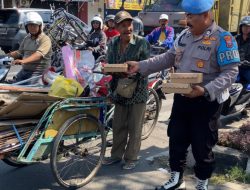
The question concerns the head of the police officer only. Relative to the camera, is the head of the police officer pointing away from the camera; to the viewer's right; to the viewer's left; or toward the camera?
to the viewer's left

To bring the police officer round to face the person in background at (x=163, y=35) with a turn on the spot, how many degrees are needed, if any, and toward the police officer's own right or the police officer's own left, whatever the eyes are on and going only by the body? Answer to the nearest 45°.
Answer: approximately 135° to the police officer's own right

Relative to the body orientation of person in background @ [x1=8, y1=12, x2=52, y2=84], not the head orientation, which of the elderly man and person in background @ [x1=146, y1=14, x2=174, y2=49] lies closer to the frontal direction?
the elderly man

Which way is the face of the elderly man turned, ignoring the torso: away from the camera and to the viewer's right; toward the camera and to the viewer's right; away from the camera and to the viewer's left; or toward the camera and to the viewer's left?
toward the camera and to the viewer's right

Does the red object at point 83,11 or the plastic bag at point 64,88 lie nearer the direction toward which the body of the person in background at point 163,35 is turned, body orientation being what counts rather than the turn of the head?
the plastic bag

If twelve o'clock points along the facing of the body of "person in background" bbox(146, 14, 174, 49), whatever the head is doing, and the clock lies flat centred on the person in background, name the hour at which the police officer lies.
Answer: The police officer is roughly at 12 o'clock from the person in background.

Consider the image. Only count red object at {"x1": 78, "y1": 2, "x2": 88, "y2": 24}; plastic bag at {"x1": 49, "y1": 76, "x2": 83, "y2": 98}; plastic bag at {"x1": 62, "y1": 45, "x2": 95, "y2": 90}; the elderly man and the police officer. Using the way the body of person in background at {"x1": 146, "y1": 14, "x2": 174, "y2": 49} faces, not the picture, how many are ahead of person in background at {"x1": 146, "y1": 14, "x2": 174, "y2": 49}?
4

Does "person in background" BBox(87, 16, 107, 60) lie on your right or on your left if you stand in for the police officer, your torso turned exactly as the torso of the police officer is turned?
on your right

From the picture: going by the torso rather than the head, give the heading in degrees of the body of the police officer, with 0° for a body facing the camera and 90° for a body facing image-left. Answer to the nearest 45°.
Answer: approximately 45°

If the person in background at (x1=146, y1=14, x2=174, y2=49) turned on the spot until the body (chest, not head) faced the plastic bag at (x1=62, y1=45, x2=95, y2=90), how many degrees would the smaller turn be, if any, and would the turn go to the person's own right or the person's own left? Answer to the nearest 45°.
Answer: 0° — they already face it

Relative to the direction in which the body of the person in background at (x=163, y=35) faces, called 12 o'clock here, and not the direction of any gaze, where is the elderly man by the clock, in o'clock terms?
The elderly man is roughly at 12 o'clock from the person in background.
